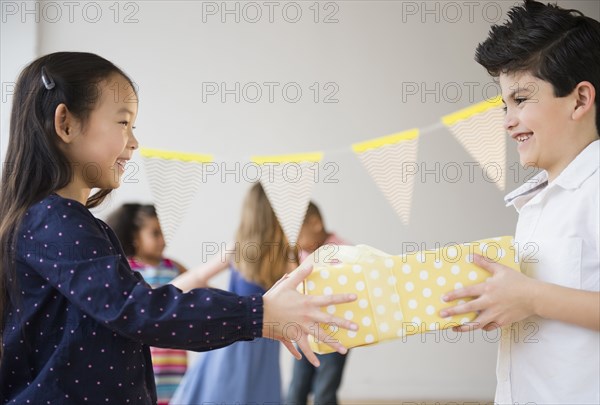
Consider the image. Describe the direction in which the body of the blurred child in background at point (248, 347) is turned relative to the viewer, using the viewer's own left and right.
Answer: facing away from the viewer

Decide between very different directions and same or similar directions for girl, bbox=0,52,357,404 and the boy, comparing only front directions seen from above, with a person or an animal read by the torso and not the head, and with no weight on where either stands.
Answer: very different directions

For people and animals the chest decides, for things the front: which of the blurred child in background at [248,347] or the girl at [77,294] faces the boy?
the girl

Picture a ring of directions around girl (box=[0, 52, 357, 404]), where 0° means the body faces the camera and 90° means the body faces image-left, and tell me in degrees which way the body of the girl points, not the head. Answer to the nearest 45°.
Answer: approximately 270°

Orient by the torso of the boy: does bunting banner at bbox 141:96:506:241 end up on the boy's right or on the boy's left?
on the boy's right

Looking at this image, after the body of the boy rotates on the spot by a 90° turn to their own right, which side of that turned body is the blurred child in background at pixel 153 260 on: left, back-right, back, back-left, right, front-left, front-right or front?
front-left

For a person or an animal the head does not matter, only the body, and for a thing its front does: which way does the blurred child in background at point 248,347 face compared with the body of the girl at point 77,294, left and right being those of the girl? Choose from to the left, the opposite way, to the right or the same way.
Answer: to the left

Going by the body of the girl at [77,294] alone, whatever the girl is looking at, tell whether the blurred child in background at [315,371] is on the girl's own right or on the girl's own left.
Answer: on the girl's own left

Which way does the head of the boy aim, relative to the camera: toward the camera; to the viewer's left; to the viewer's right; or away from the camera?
to the viewer's left

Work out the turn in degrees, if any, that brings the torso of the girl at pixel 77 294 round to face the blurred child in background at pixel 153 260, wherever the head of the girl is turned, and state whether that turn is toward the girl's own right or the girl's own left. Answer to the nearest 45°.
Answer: approximately 90° to the girl's own left

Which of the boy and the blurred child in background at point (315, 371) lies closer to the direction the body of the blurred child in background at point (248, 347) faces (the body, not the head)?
the blurred child in background

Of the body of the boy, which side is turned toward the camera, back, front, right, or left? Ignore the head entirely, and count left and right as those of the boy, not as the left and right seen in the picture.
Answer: left

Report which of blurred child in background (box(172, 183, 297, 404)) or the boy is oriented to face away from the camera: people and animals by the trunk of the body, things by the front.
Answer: the blurred child in background
